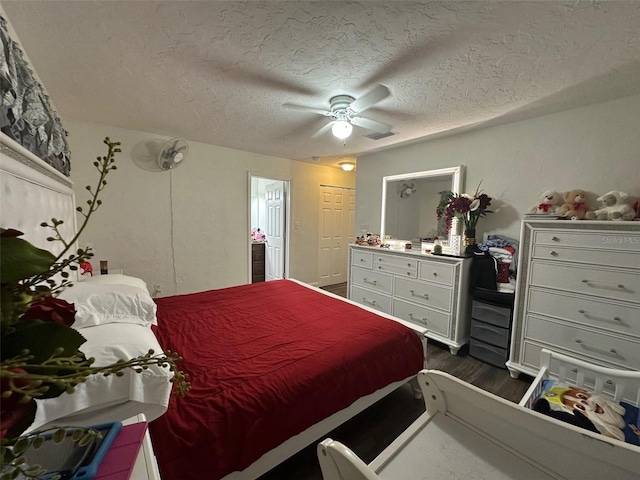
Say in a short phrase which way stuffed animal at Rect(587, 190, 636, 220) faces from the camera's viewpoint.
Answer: facing the viewer and to the left of the viewer

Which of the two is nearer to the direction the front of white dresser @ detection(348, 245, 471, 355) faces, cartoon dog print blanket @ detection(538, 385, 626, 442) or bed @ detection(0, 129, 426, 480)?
the bed

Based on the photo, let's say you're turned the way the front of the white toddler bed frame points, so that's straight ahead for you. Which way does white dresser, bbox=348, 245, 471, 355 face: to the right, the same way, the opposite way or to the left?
to the left

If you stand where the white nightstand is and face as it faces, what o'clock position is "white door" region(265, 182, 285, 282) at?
The white door is roughly at 10 o'clock from the white nightstand.

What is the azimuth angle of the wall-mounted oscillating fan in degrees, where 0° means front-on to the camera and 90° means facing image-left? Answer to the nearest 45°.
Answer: approximately 315°

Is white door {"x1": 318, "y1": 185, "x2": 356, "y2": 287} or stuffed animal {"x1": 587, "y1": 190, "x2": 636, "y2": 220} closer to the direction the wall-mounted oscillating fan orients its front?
the stuffed animal

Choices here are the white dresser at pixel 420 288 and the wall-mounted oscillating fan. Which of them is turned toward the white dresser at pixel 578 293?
the wall-mounted oscillating fan

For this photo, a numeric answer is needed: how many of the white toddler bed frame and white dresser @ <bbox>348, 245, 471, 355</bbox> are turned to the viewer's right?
0

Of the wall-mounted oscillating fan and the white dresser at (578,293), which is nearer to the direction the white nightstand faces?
the white dresser

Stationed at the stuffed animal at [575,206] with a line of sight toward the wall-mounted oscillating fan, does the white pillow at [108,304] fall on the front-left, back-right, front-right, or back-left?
front-left

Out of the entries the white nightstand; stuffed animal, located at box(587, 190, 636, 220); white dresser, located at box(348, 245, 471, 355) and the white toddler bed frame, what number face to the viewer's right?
1

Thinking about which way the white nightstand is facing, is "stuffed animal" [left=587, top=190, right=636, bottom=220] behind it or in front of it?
in front

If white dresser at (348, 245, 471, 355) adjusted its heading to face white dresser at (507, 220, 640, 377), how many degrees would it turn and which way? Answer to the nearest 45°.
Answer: approximately 90° to its left

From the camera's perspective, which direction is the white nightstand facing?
to the viewer's right

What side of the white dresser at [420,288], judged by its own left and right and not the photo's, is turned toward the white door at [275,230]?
right
